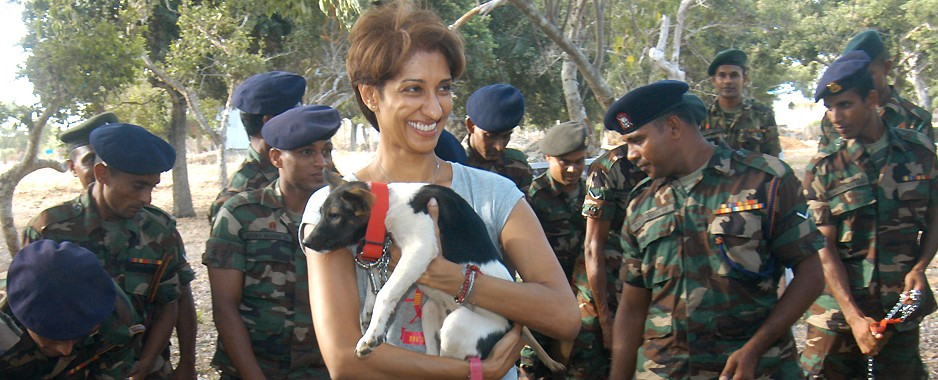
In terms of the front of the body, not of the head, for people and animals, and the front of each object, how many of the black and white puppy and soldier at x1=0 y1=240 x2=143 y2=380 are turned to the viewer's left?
1

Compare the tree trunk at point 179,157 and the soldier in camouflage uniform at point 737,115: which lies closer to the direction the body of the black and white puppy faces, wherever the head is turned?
the tree trunk

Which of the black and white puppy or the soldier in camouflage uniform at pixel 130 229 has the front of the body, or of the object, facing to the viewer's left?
the black and white puppy

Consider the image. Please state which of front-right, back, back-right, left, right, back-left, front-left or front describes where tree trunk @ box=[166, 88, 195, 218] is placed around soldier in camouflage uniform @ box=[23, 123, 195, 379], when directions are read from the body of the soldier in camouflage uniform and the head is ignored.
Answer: back-left

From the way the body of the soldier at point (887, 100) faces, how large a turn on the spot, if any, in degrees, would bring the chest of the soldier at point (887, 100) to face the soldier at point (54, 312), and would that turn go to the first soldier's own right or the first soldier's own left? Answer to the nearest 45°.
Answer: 0° — they already face them

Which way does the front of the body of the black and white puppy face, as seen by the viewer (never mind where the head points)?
to the viewer's left

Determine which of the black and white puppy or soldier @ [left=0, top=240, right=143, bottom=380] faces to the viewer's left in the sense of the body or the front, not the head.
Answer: the black and white puppy

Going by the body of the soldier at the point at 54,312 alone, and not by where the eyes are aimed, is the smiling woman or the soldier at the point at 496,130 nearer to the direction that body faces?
the smiling woman

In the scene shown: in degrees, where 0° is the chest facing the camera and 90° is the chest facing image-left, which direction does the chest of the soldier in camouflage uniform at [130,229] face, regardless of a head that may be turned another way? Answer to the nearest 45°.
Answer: approximately 315°
